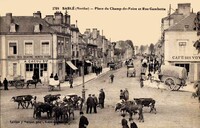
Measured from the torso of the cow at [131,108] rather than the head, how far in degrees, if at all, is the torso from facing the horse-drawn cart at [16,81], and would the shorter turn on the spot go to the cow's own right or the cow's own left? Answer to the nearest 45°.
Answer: approximately 45° to the cow's own right

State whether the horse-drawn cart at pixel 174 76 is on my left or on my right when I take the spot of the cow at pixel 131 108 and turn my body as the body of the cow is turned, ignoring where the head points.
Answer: on my right

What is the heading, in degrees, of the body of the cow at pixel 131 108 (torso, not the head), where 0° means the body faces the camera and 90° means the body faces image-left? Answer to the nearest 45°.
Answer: approximately 90°
